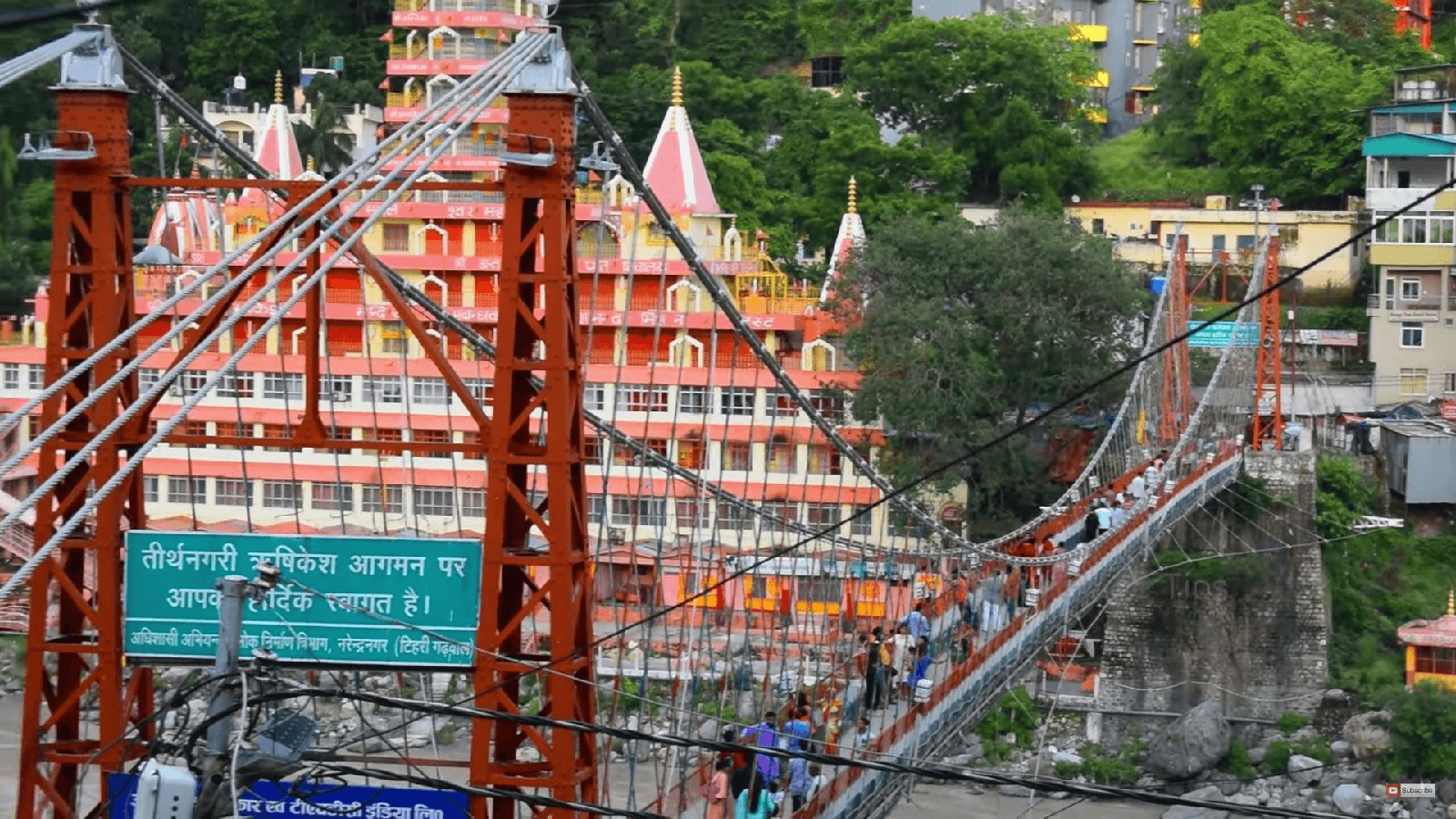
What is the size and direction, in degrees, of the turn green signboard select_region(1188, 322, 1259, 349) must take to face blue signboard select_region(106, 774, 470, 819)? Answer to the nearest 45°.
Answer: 0° — it already faces it

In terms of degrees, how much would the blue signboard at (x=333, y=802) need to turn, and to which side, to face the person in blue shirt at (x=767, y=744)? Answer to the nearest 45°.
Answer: approximately 135° to its left

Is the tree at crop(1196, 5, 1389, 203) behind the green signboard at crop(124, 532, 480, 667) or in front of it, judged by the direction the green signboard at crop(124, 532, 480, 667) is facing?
behind

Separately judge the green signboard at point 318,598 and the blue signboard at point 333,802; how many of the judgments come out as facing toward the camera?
2

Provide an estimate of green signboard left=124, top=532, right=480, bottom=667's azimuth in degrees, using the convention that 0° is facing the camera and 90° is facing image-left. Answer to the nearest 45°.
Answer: approximately 0°

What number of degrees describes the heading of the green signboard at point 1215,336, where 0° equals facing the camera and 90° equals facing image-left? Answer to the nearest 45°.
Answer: approximately 0°
